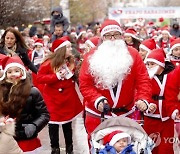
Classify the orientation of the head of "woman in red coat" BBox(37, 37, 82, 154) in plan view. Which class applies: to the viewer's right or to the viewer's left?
to the viewer's right

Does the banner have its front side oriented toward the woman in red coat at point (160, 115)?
yes

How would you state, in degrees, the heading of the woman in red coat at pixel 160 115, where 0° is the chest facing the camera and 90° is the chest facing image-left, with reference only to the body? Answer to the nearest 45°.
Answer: approximately 45°

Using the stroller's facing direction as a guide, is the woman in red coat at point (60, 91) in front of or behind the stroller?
behind

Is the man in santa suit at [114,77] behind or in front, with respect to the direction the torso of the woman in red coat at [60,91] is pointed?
in front

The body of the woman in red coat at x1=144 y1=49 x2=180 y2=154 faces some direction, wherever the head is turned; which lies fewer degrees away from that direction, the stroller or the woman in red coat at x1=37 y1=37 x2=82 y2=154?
the stroller

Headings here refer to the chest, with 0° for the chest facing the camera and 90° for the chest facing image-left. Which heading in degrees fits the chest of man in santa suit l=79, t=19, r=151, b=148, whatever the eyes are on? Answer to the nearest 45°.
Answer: approximately 0°

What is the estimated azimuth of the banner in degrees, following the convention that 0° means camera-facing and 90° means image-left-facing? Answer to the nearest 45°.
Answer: approximately 0°

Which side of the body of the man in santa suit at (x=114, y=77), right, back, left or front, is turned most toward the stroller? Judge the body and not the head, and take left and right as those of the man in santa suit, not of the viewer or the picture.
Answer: front

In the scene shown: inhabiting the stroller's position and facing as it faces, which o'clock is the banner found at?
The banner is roughly at 6 o'clock from the stroller.

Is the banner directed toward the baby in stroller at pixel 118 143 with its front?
yes

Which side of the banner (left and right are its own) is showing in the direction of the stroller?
front

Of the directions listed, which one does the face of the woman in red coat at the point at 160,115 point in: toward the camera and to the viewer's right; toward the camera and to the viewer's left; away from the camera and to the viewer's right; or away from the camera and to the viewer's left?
toward the camera and to the viewer's left

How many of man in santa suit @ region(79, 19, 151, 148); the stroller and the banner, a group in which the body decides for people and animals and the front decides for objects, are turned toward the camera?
3
